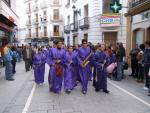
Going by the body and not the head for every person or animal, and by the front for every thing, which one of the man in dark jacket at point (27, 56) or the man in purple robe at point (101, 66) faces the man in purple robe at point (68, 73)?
the man in dark jacket

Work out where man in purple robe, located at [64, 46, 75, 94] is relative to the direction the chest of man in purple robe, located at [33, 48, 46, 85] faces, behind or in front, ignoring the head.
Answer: in front

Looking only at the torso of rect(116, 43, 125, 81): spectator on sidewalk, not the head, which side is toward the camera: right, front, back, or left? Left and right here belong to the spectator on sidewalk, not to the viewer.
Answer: left

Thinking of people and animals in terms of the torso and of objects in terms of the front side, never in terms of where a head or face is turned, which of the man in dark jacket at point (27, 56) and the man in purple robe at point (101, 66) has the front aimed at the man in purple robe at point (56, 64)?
the man in dark jacket

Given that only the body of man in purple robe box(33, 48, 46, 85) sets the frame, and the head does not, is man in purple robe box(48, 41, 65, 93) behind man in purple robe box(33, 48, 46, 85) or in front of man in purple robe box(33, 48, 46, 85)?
in front

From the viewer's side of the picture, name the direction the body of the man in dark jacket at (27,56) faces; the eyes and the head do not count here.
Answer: toward the camera

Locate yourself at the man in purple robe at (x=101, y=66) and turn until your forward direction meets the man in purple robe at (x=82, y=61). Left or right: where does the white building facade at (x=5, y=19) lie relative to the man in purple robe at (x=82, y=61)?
right

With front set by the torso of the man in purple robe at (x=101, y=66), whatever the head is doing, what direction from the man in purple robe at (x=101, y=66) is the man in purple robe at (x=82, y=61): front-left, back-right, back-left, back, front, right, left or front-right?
back-right

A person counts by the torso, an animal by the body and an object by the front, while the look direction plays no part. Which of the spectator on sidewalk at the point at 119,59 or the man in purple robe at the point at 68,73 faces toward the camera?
the man in purple robe

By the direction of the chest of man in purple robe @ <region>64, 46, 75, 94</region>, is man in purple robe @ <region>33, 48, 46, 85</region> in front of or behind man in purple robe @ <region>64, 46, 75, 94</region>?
behind

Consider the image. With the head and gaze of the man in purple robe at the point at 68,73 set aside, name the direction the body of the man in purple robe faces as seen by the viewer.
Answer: toward the camera

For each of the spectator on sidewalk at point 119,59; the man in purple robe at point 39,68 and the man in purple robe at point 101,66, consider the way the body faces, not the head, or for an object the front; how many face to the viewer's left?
1

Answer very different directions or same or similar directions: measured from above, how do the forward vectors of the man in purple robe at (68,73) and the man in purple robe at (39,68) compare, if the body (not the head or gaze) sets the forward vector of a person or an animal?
same or similar directions

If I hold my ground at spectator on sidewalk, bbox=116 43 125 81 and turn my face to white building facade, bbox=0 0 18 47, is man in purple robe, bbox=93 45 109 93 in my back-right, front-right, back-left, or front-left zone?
back-left

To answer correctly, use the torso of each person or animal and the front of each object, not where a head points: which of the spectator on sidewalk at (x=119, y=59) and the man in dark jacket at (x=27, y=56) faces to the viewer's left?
the spectator on sidewalk
